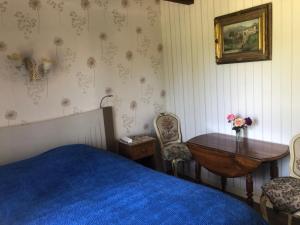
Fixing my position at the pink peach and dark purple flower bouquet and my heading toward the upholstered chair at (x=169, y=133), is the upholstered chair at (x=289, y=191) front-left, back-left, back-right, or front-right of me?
back-left

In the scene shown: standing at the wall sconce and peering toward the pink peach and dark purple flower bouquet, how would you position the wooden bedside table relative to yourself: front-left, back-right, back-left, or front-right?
front-left

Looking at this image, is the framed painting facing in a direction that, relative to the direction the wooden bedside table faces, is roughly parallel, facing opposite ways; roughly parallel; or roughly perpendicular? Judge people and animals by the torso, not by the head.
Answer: roughly perpendicular

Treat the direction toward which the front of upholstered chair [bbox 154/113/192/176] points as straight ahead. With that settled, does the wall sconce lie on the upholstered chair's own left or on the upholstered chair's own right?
on the upholstered chair's own right

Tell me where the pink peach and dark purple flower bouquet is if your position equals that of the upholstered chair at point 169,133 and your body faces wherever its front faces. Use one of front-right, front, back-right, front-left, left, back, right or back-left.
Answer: front

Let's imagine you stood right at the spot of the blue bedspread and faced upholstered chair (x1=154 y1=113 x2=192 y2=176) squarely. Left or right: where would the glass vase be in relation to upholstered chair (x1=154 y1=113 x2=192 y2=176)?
right

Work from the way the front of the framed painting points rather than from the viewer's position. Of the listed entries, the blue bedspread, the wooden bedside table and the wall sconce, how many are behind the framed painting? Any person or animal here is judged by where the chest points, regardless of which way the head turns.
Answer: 0

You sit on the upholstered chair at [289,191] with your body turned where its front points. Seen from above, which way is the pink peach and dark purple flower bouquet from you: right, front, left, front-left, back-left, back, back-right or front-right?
right

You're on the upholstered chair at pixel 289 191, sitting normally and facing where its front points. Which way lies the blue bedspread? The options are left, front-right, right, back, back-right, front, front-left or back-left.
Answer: front

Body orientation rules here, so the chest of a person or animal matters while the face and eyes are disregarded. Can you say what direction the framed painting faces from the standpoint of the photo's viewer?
facing the viewer and to the left of the viewer

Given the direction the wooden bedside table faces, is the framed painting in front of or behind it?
in front

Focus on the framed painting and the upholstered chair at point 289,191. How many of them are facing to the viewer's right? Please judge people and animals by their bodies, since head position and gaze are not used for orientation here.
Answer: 0

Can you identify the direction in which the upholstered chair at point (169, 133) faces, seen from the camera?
facing the viewer and to the right of the viewer

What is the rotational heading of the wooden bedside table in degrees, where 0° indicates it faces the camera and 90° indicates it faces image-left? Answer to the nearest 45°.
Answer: approximately 315°

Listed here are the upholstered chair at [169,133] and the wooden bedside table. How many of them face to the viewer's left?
0

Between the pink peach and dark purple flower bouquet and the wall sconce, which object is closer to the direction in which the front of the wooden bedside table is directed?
the pink peach and dark purple flower bouquet
